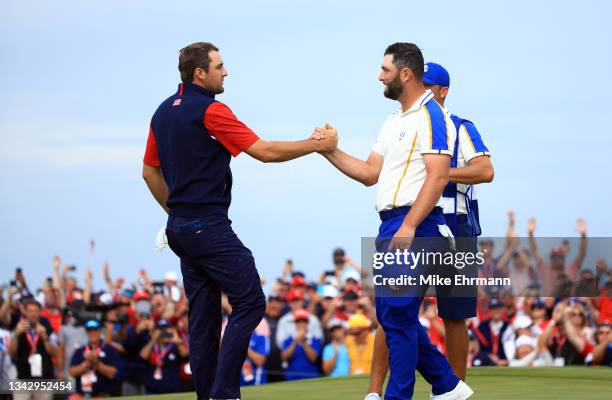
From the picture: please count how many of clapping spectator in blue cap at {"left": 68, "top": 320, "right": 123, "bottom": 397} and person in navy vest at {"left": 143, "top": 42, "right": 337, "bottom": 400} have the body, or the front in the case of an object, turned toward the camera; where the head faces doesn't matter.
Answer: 1

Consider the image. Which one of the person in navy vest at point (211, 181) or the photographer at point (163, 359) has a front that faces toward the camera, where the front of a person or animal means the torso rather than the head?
the photographer

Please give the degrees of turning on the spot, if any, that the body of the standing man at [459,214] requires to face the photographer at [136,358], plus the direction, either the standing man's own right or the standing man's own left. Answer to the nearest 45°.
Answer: approximately 90° to the standing man's own right

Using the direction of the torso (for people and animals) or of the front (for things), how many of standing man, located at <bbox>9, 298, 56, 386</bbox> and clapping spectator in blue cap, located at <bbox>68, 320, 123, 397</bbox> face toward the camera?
2

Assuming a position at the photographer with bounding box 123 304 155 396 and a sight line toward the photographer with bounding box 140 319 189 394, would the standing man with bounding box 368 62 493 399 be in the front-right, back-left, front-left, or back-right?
front-right

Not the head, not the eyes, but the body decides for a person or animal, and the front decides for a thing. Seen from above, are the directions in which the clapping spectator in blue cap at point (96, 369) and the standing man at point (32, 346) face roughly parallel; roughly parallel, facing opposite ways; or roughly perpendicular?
roughly parallel

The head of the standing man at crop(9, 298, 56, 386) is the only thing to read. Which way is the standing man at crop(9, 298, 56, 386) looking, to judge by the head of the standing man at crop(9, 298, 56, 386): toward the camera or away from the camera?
toward the camera

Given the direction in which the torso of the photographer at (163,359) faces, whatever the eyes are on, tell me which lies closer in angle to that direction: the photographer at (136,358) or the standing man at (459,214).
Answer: the standing man

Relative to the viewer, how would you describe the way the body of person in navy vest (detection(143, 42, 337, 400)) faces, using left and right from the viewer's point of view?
facing away from the viewer and to the right of the viewer

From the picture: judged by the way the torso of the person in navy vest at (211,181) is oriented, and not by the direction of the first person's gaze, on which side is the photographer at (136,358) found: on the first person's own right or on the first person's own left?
on the first person's own left

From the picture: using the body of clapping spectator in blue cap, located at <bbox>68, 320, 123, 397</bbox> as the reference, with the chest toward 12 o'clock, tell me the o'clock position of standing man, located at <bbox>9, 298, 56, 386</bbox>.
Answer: The standing man is roughly at 4 o'clock from the clapping spectator in blue cap.

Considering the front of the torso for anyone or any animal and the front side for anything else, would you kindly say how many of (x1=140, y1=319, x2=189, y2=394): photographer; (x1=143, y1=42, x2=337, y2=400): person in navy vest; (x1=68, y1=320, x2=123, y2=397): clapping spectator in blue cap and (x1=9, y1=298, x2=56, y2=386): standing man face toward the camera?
3

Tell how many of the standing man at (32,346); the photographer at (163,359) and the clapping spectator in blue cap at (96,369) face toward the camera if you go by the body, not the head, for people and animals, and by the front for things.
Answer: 3

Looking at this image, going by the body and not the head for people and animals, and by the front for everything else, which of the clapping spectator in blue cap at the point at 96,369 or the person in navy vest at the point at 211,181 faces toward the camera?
the clapping spectator in blue cap

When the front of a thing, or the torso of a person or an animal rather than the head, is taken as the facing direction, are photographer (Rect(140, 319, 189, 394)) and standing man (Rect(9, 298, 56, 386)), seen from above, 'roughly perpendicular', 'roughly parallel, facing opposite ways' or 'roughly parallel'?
roughly parallel

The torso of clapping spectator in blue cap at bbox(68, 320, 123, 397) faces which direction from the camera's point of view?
toward the camera
